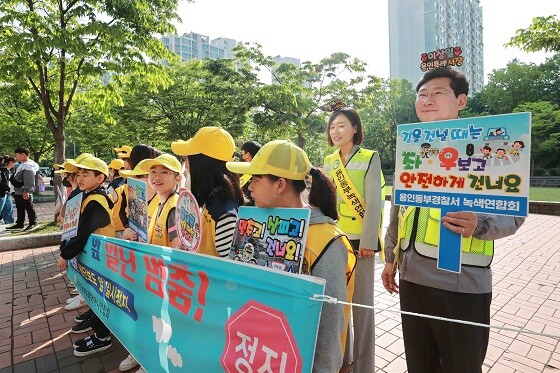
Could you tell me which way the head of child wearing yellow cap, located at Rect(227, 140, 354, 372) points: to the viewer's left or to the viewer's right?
to the viewer's left

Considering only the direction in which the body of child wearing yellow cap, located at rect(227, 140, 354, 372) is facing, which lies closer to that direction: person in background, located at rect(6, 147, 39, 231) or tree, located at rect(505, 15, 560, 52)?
the person in background

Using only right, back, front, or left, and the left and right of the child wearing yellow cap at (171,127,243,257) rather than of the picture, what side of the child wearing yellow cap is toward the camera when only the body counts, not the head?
left

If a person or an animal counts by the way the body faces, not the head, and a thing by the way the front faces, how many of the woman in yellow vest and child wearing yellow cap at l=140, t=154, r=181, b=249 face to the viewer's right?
0

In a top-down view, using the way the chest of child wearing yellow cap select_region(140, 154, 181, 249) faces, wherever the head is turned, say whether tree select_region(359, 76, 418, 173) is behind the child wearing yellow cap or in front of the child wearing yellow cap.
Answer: behind
